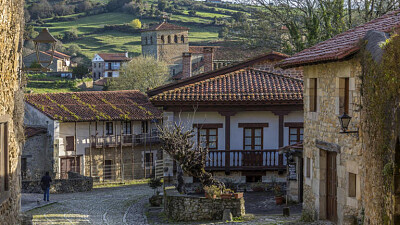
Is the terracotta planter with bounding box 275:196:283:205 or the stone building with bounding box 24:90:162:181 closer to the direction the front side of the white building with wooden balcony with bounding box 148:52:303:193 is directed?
the terracotta planter

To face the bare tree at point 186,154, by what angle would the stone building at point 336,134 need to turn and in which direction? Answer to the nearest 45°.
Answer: approximately 90° to its right

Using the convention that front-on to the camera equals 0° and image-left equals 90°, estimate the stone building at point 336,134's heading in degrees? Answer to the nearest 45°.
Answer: approximately 45°

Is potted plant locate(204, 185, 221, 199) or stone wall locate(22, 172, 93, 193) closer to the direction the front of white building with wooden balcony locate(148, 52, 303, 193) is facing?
the potted plant

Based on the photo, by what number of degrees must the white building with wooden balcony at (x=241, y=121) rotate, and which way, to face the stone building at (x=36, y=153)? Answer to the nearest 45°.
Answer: approximately 135° to its right
